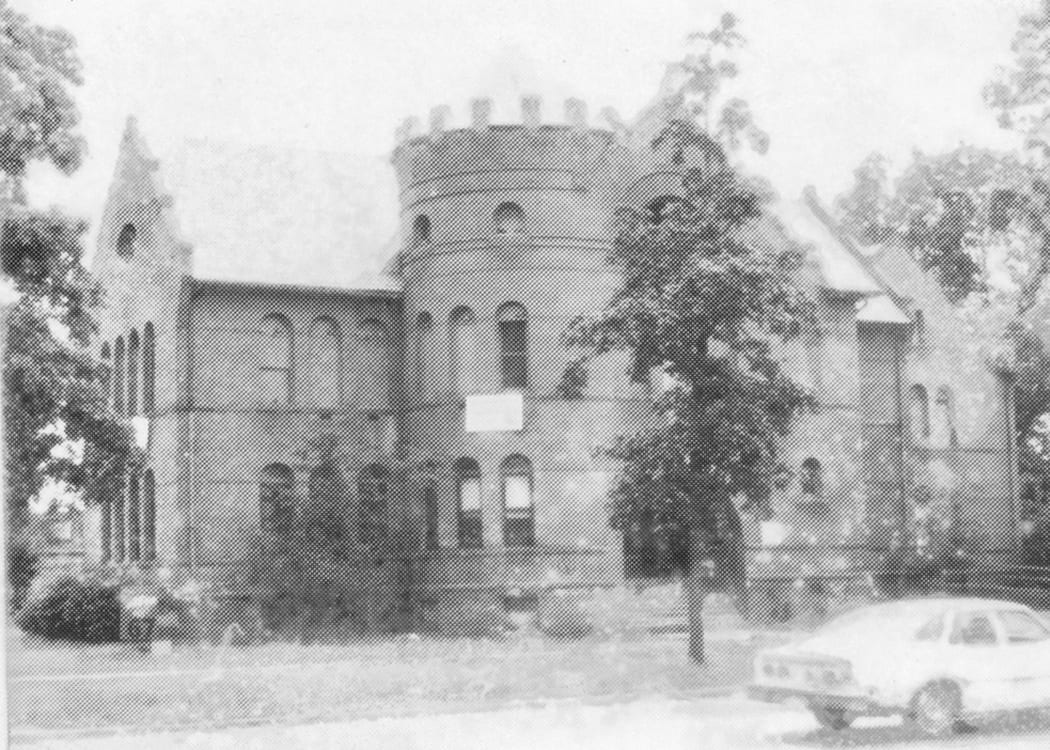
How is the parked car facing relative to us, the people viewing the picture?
facing away from the viewer and to the right of the viewer

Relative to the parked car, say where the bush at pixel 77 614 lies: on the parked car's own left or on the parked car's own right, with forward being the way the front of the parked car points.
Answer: on the parked car's own left

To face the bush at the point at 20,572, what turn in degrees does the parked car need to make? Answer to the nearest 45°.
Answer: approximately 90° to its left
